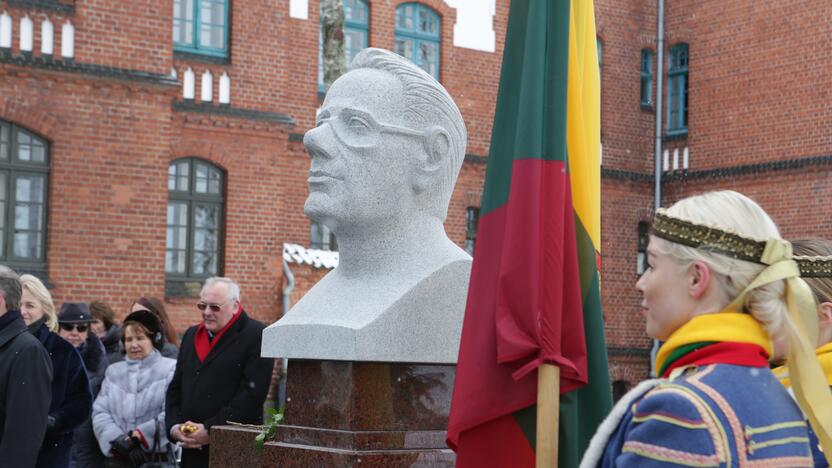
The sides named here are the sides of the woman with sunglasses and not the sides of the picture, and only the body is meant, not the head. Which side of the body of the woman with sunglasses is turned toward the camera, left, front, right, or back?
front

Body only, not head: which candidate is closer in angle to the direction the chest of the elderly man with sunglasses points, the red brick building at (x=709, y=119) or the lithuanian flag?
the lithuanian flag

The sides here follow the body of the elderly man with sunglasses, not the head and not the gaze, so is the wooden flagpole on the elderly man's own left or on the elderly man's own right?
on the elderly man's own left

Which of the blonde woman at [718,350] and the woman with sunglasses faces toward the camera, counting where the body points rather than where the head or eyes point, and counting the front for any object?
the woman with sunglasses

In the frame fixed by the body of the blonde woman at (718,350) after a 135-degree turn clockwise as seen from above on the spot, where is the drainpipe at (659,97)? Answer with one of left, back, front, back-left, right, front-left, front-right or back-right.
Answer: left

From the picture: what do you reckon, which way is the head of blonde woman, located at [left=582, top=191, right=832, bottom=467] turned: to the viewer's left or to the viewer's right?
to the viewer's left

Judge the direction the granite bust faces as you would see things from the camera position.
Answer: facing the viewer and to the left of the viewer

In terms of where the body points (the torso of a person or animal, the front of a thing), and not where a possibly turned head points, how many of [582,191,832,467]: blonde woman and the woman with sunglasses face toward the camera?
1

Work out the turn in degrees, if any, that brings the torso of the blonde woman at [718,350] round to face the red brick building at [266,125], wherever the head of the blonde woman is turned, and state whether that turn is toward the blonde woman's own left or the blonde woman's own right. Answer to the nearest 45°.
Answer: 0° — they already face it
